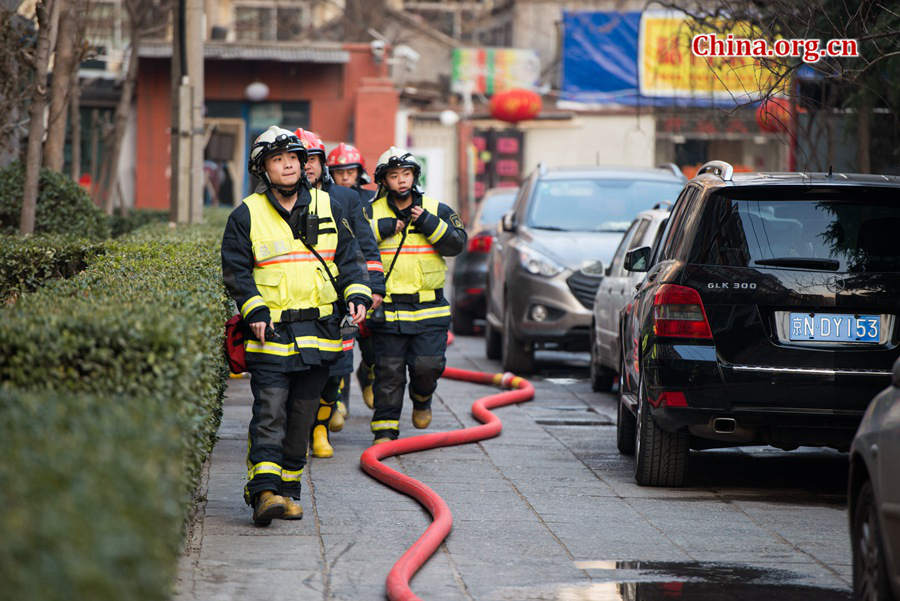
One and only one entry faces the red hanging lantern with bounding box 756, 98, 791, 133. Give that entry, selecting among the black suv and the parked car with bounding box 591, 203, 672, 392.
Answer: the black suv

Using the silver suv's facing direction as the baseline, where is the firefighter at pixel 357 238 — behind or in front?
in front

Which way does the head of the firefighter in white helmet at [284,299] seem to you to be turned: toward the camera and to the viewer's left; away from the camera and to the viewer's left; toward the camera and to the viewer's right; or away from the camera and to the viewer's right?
toward the camera and to the viewer's right

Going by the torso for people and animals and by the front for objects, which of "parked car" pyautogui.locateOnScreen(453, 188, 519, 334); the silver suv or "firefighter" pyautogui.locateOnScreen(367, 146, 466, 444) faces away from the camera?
the parked car

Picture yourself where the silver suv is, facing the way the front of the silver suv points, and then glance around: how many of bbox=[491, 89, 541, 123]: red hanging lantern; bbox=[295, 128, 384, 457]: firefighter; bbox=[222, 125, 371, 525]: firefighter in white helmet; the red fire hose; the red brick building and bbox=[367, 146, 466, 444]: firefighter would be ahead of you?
4

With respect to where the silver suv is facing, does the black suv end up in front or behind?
in front

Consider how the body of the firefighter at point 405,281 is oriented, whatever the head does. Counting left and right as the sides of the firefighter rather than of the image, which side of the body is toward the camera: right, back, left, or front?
front

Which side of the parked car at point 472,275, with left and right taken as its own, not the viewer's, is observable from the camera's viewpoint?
back

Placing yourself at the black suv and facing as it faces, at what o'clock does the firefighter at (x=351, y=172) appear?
The firefighter is roughly at 10 o'clock from the black suv.

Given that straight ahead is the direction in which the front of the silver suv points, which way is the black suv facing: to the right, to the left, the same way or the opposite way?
the opposite way

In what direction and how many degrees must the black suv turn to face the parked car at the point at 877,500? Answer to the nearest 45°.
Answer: approximately 180°

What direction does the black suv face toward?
away from the camera

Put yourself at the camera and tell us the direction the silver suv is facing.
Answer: facing the viewer

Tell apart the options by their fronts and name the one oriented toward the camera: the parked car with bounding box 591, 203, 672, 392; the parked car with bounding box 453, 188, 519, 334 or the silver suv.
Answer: the silver suv

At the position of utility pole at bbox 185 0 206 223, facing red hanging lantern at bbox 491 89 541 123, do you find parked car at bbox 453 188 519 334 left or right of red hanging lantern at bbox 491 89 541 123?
right
